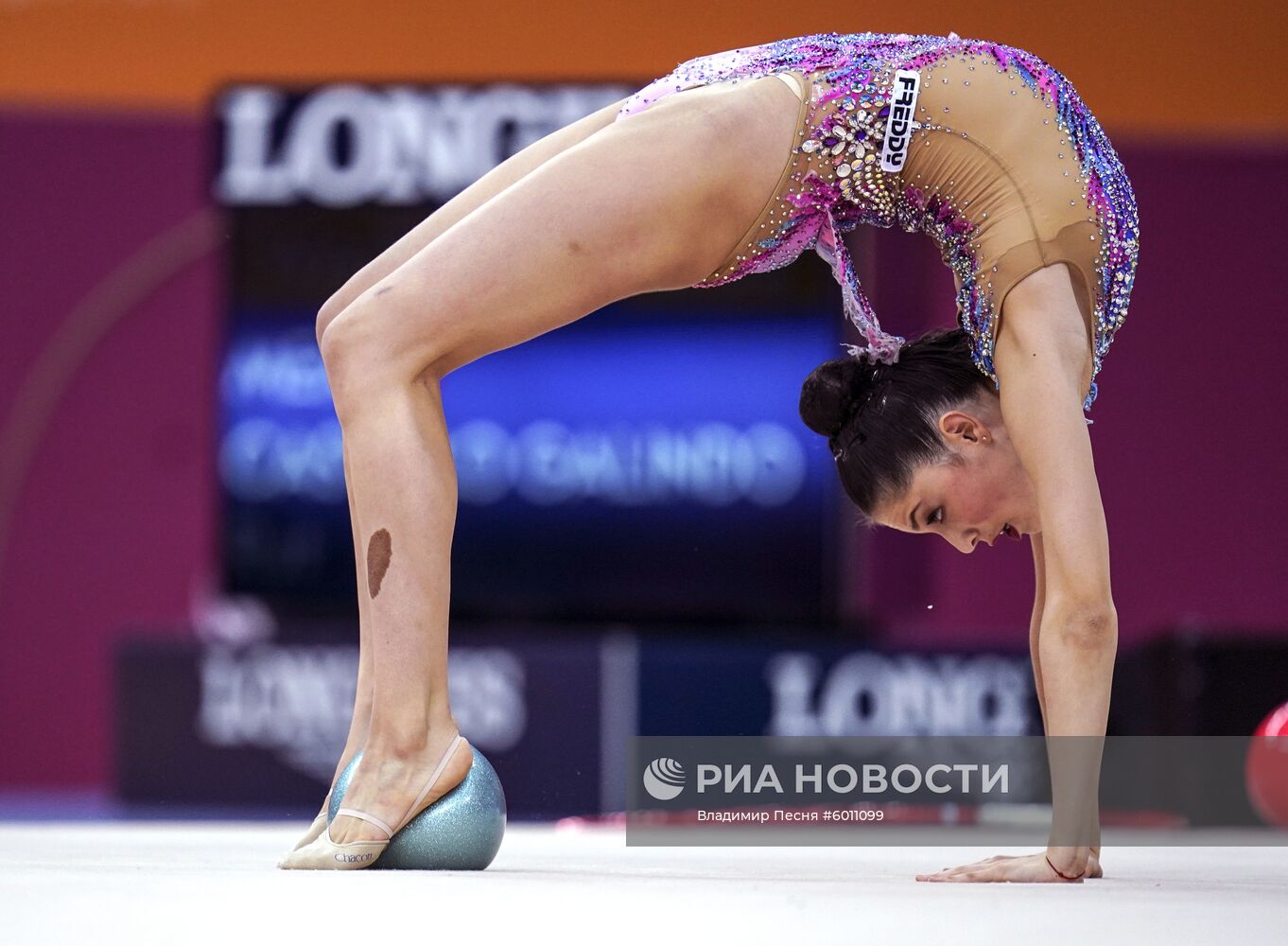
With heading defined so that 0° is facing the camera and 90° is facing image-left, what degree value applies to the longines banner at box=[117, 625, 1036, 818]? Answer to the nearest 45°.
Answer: approximately 0°

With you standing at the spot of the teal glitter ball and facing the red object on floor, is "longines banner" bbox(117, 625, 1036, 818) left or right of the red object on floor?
left

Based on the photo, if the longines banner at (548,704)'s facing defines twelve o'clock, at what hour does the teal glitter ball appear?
The teal glitter ball is roughly at 12 o'clock from the longines banner.

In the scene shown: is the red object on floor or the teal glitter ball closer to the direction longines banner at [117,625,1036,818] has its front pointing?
the teal glitter ball

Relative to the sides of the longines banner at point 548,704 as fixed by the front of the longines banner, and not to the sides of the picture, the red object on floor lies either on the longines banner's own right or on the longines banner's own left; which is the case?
on the longines banner's own left
